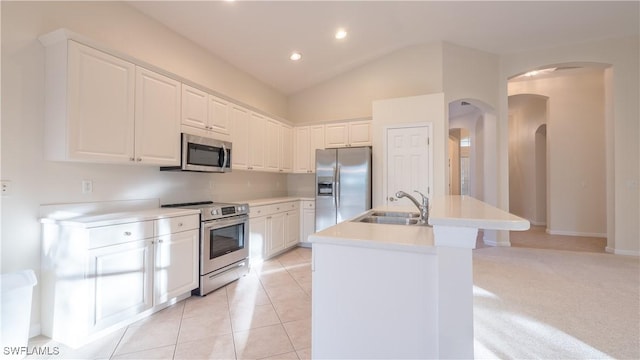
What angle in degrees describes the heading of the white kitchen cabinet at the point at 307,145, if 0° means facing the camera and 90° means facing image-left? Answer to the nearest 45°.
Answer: approximately 0°

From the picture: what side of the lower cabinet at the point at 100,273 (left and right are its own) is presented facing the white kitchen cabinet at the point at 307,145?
left

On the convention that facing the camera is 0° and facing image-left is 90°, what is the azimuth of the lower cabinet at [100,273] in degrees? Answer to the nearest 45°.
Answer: approximately 315°

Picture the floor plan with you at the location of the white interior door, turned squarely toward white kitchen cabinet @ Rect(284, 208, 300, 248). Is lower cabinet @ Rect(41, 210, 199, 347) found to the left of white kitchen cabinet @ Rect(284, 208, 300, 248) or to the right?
left

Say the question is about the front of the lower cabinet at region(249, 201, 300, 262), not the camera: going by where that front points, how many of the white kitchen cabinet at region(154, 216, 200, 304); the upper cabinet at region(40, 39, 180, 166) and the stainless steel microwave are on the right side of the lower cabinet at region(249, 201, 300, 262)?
3

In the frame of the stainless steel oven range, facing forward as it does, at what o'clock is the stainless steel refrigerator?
The stainless steel refrigerator is roughly at 10 o'clock from the stainless steel oven range.

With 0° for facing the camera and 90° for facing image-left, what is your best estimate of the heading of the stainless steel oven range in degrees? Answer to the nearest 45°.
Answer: approximately 315°

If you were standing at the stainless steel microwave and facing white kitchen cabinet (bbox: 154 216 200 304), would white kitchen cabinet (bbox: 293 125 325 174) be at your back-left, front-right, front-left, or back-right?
back-left
